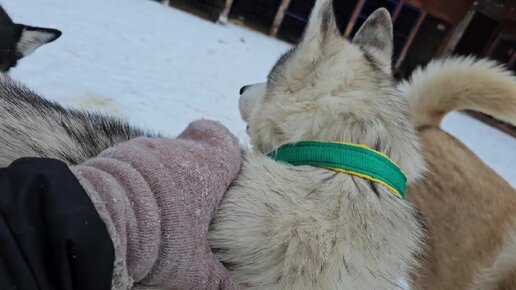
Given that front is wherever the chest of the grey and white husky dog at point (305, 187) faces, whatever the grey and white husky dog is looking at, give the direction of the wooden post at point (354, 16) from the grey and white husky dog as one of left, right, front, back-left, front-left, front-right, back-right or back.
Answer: front

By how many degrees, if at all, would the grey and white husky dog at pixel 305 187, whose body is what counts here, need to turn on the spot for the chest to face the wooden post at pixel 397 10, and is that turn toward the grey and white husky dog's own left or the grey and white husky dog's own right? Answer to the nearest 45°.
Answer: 0° — it already faces it

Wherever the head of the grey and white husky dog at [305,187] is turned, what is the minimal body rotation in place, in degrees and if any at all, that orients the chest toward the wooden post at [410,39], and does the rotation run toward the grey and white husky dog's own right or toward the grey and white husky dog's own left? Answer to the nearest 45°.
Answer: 0° — it already faces it

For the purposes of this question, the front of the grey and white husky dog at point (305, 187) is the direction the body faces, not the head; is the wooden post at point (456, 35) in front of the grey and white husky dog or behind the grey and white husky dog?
in front
